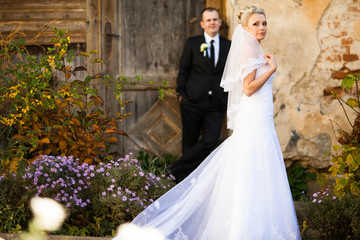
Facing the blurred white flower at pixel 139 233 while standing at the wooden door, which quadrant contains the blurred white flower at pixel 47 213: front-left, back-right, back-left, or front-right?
front-right

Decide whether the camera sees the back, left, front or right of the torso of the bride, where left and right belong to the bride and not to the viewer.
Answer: right

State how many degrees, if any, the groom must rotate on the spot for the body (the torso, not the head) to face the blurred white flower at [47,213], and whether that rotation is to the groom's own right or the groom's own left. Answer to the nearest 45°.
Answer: approximately 45° to the groom's own right

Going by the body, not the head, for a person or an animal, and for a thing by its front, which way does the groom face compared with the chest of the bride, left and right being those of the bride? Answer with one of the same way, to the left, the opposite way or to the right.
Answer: to the right

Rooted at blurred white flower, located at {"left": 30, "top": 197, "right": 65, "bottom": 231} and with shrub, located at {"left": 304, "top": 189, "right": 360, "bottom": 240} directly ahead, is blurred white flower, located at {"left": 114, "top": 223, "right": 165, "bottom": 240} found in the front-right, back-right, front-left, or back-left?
front-right

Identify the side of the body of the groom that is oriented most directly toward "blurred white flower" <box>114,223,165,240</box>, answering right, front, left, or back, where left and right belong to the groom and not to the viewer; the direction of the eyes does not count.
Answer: front

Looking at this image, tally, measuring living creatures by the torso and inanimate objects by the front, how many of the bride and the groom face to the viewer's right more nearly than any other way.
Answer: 1

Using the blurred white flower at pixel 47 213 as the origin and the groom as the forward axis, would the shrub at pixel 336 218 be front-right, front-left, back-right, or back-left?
front-right

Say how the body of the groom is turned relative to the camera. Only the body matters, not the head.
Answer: toward the camera

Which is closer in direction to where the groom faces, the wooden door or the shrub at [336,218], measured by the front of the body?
the shrub

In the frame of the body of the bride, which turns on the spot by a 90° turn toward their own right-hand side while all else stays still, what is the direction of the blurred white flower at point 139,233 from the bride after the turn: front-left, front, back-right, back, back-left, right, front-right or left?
right

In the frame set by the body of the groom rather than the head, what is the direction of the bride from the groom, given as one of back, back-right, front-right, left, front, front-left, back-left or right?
front

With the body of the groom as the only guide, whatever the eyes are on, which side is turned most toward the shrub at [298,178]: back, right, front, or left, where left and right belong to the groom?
left

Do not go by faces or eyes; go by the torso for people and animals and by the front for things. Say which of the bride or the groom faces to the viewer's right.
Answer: the bride

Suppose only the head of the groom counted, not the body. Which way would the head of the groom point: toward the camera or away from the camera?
toward the camera
